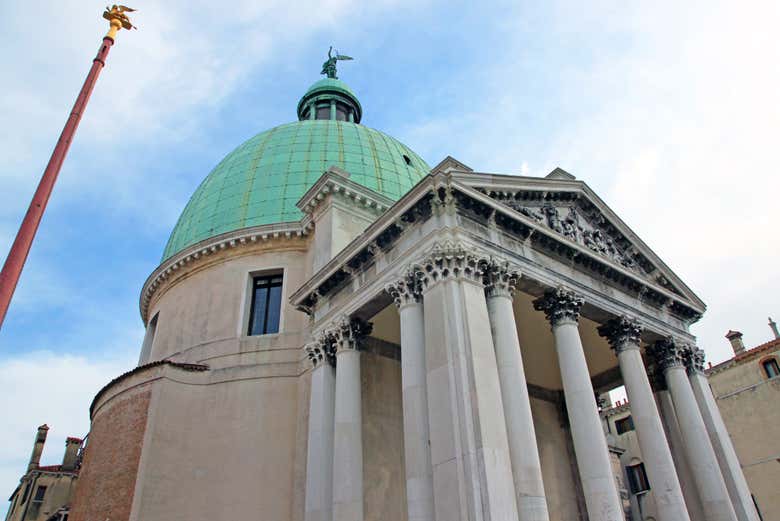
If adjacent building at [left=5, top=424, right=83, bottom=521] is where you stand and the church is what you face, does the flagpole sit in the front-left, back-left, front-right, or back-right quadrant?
front-right

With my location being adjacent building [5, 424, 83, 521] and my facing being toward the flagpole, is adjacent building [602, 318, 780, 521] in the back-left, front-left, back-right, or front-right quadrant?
front-left

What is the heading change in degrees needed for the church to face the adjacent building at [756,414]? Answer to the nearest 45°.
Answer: approximately 90° to its left

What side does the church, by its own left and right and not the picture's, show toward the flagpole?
right

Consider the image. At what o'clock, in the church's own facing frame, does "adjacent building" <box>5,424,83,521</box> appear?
The adjacent building is roughly at 6 o'clock from the church.

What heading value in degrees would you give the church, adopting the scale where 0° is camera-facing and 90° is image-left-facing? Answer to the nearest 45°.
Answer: approximately 315°

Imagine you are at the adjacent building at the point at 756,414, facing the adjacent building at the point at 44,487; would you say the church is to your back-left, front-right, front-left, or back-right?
front-left
